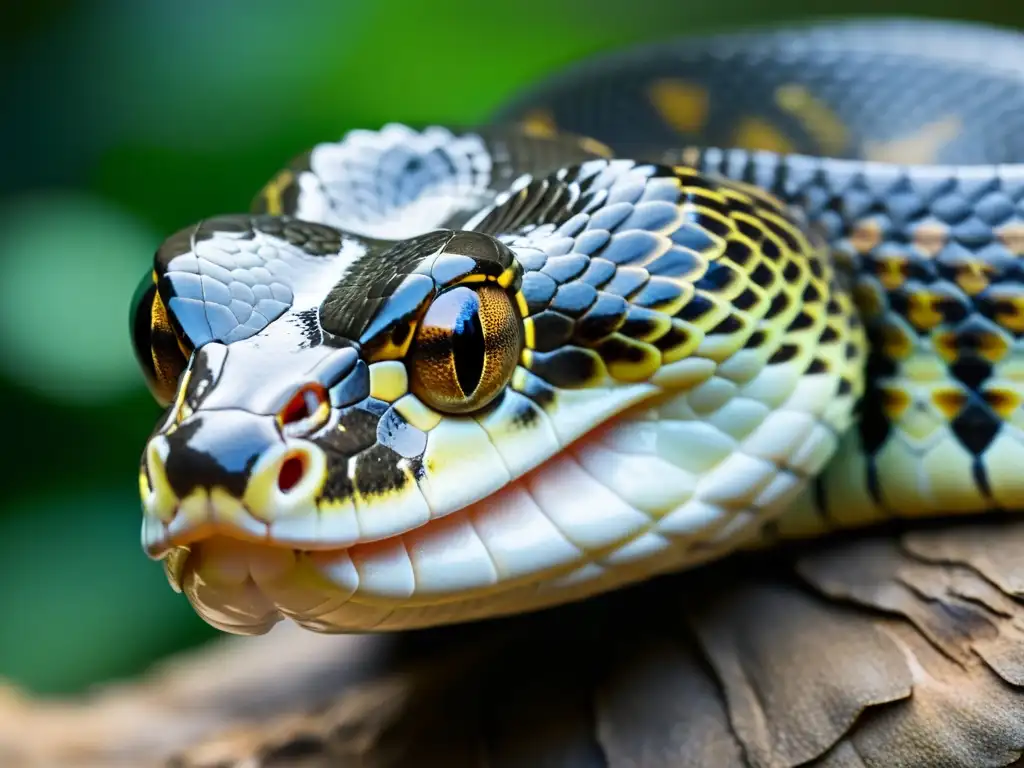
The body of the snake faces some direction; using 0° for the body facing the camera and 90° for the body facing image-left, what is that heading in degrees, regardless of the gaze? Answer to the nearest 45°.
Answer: approximately 45°
